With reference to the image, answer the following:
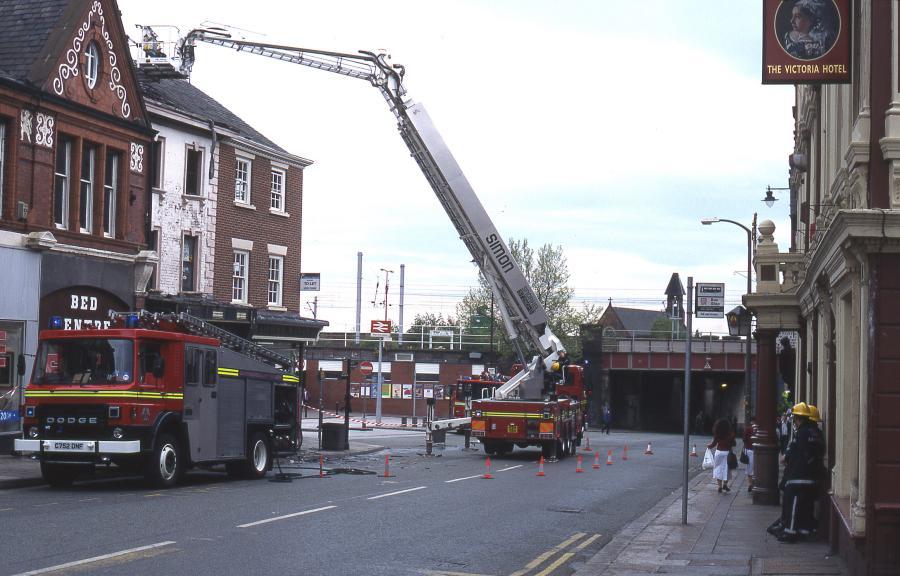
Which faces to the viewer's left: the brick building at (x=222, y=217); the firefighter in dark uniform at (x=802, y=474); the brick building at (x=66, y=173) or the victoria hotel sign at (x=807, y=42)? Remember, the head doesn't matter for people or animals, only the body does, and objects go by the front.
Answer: the firefighter in dark uniform

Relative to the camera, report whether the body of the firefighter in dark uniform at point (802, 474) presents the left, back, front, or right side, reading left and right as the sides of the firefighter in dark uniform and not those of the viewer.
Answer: left

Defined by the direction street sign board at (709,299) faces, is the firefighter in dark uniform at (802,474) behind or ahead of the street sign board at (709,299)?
ahead

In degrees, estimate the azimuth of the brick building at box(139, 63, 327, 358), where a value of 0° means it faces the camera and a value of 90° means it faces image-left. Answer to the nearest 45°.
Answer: approximately 315°

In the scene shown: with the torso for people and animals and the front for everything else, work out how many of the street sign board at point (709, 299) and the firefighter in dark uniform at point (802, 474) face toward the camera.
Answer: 1

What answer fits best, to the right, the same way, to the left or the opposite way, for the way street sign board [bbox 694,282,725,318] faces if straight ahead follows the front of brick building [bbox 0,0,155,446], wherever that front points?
to the right

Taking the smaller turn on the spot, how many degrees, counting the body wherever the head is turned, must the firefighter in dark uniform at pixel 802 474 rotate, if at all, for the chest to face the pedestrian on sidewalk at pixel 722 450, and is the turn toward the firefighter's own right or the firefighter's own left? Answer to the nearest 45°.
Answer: approximately 90° to the firefighter's own right

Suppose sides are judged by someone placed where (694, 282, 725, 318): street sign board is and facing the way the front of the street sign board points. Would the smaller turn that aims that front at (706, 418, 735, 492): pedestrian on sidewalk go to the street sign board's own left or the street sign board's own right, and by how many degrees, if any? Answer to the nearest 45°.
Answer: approximately 180°

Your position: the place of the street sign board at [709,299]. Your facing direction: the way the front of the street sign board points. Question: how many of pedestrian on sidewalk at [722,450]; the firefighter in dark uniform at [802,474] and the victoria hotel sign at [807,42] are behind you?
1

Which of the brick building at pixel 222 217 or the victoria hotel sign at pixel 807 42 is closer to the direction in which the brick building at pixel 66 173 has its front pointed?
the victoria hotel sign

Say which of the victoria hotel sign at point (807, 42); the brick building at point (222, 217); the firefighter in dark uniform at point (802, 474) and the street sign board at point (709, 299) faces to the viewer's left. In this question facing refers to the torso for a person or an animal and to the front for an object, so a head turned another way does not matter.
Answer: the firefighter in dark uniform
